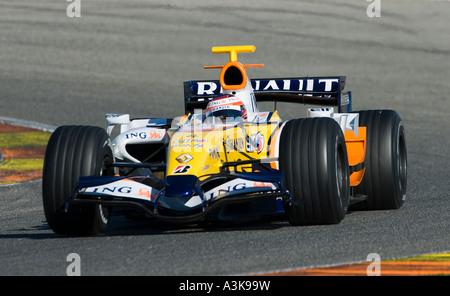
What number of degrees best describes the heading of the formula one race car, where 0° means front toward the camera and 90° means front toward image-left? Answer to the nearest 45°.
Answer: approximately 0°
